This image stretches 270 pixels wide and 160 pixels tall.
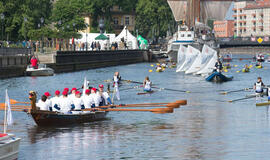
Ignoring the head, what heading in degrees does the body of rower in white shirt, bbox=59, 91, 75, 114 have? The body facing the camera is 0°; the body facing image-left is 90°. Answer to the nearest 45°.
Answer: approximately 225°

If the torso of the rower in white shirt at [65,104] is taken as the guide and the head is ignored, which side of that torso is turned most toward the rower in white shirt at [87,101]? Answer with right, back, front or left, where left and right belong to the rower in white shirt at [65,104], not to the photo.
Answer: front

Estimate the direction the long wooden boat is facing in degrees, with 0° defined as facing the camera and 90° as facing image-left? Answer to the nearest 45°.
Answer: approximately 45°

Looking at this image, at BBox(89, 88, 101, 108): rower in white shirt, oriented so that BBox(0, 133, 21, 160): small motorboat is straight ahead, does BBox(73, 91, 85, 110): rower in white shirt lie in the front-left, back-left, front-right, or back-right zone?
front-right

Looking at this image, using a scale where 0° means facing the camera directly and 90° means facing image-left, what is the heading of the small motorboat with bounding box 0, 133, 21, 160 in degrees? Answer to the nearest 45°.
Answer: approximately 270°

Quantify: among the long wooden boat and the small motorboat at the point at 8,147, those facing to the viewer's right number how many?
1

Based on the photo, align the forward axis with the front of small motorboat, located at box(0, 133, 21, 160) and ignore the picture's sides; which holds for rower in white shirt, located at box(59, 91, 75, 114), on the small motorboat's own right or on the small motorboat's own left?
on the small motorboat's own left
